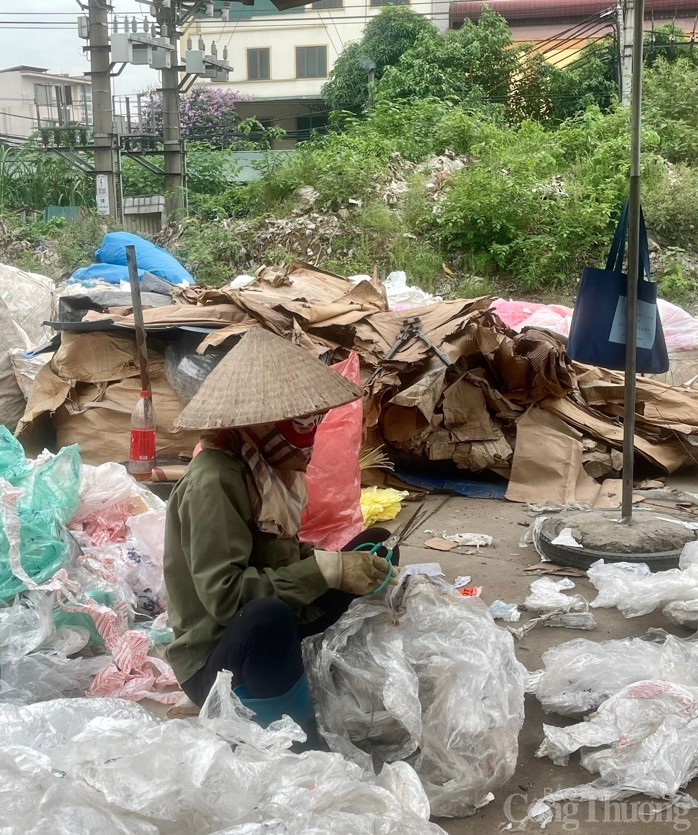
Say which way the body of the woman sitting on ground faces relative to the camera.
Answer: to the viewer's right

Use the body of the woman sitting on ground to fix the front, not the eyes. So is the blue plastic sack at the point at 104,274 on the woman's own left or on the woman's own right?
on the woman's own left

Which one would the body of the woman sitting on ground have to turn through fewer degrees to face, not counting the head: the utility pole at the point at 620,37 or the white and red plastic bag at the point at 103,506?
the utility pole

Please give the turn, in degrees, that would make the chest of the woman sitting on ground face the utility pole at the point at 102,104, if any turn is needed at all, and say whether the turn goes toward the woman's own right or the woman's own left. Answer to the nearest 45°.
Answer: approximately 90° to the woman's own left

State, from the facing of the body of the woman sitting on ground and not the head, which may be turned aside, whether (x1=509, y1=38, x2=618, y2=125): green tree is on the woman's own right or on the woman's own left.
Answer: on the woman's own left

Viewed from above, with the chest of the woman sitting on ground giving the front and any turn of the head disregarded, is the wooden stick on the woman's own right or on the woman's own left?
on the woman's own left

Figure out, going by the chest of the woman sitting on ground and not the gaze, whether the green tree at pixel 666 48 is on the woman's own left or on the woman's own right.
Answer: on the woman's own left

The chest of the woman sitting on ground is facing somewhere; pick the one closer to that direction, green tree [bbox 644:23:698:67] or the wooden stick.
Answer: the green tree
